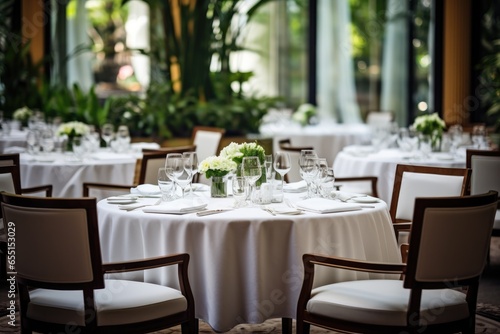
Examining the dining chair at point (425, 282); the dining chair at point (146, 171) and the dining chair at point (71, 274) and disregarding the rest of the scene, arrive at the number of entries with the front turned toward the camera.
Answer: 0

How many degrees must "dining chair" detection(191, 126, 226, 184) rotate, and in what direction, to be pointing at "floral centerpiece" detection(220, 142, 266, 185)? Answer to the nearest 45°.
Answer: approximately 45° to its left

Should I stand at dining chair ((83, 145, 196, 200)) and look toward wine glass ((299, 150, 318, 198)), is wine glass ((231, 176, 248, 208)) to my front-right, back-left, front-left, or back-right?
front-right

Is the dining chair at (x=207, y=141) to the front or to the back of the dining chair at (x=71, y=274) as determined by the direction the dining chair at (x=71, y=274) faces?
to the front

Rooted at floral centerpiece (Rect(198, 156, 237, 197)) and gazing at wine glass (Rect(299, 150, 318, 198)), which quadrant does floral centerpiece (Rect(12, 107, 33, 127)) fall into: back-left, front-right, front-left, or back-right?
back-left

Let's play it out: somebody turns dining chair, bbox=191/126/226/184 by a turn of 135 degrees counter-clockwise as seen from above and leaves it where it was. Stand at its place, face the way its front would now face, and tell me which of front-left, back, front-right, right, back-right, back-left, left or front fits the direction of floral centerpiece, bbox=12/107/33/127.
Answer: back-left

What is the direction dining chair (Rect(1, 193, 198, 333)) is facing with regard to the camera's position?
facing away from the viewer and to the right of the viewer

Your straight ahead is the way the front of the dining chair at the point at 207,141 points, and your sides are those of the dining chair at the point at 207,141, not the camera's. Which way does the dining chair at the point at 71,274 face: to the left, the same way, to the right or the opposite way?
the opposite way

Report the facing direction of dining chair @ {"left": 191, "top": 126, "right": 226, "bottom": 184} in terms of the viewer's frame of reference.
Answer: facing the viewer and to the left of the viewer

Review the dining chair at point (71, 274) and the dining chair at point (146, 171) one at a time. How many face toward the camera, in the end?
0

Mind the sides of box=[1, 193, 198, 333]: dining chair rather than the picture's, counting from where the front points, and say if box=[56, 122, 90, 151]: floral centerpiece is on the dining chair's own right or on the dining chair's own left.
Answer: on the dining chair's own left
